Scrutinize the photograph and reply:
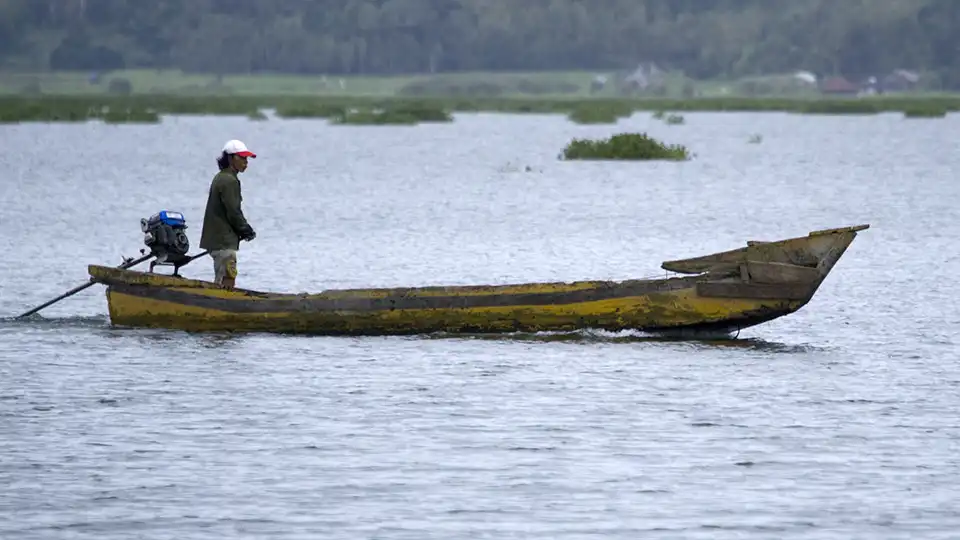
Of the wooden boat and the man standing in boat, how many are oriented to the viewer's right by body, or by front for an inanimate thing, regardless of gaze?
2

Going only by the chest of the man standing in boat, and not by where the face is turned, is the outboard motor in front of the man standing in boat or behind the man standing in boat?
behind

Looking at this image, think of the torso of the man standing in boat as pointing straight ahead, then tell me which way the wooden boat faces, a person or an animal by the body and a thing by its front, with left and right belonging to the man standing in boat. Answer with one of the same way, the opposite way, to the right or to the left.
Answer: the same way

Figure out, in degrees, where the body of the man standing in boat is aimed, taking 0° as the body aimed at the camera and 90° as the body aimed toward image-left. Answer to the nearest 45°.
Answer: approximately 270°

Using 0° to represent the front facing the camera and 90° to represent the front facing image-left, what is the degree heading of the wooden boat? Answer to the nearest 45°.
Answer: approximately 270°
